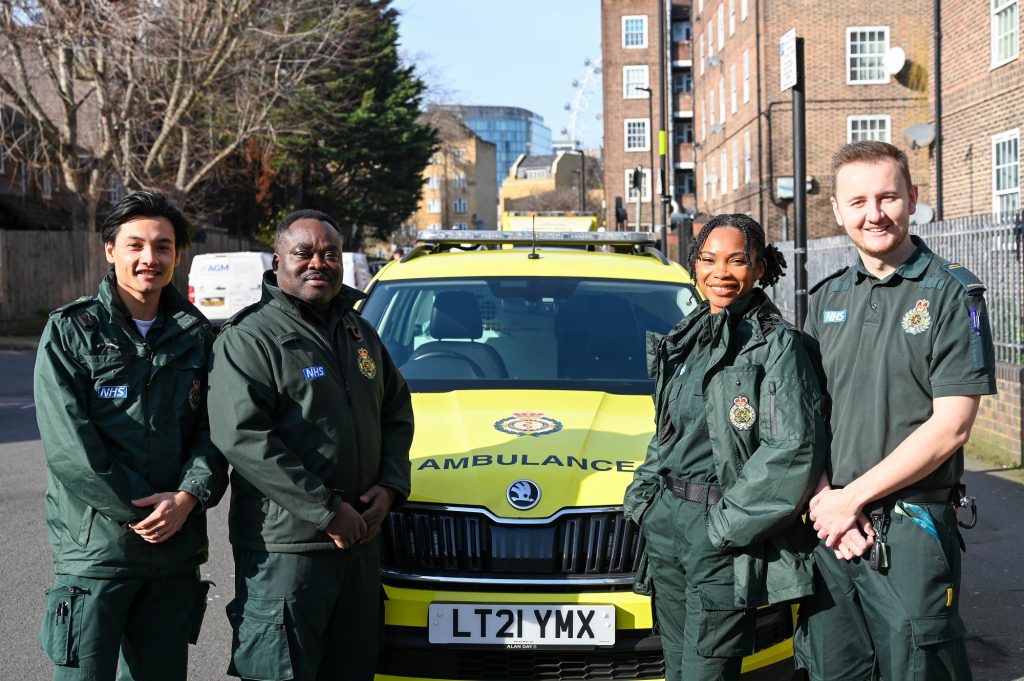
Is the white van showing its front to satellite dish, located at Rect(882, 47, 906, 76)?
no

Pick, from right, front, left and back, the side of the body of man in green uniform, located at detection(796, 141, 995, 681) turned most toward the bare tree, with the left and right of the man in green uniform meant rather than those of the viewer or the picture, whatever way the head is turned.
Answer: right

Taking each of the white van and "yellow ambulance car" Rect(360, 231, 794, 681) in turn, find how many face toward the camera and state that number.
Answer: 1

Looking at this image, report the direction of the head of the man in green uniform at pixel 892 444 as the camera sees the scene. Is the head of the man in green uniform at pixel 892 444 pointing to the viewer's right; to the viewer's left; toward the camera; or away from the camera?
toward the camera

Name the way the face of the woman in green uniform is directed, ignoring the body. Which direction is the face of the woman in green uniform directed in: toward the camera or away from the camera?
toward the camera

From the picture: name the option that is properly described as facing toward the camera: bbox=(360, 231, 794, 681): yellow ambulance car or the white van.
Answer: the yellow ambulance car

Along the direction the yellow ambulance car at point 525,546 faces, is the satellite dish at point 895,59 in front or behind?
behind

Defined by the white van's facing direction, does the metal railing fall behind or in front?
behind

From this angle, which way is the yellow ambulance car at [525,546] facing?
toward the camera

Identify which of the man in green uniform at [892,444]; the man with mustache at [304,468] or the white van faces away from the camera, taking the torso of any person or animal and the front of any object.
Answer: the white van

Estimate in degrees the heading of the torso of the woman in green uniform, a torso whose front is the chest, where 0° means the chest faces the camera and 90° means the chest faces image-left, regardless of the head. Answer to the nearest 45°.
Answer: approximately 45°

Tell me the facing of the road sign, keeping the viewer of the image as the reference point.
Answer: facing the viewer and to the left of the viewer

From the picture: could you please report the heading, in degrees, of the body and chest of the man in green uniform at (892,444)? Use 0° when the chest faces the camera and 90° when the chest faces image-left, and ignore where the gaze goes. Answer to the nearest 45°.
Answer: approximately 45°

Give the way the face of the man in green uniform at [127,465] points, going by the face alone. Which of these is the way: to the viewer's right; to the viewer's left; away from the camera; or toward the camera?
toward the camera

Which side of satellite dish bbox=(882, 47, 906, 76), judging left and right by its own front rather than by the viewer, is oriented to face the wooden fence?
front
